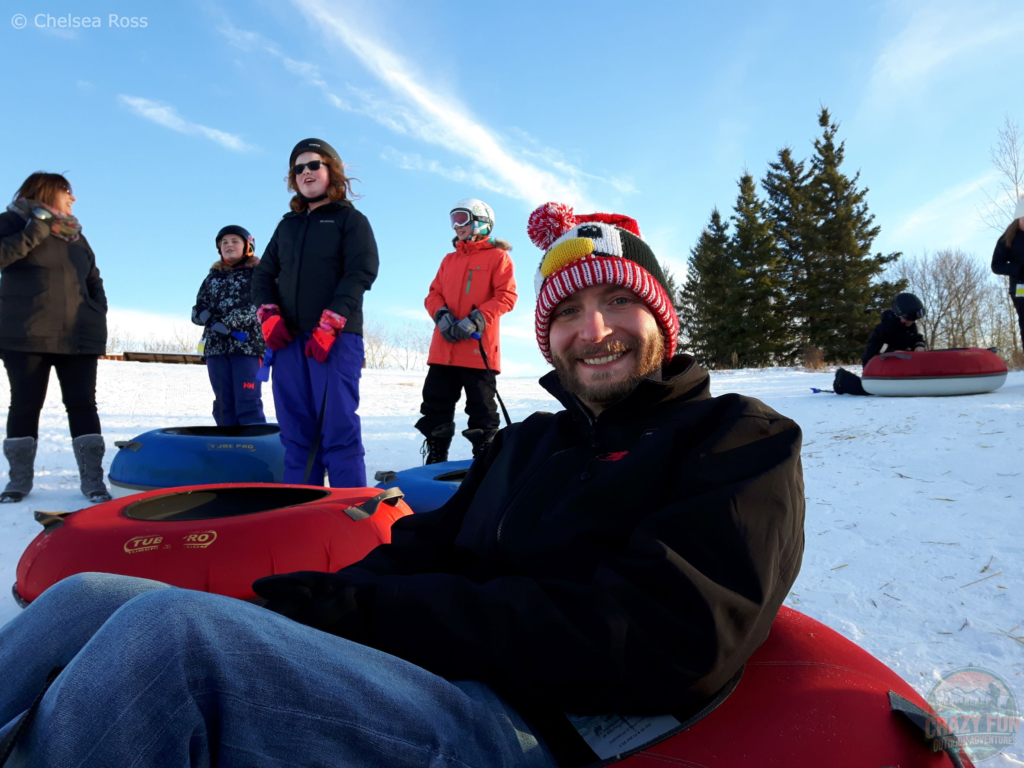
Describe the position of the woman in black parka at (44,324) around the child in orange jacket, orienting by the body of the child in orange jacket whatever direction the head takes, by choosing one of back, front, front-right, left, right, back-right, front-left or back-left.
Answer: front-right

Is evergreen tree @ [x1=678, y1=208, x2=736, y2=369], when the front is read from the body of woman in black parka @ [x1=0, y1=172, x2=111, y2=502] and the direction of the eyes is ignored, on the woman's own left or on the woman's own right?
on the woman's own left

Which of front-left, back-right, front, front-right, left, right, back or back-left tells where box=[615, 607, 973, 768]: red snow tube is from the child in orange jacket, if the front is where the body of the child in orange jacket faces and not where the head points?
front-left

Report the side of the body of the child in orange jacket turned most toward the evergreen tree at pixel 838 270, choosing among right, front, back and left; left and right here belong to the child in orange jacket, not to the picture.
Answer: back

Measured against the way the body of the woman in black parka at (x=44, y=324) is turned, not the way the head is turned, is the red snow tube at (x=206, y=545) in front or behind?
in front

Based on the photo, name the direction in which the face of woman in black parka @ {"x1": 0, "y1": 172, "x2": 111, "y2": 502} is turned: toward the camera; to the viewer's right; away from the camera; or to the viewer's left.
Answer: to the viewer's right

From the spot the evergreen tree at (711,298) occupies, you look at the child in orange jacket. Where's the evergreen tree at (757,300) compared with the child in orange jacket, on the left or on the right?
left

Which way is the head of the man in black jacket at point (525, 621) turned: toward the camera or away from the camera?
toward the camera

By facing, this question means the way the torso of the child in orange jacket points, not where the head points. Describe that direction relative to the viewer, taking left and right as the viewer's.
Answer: facing the viewer and to the left of the viewer

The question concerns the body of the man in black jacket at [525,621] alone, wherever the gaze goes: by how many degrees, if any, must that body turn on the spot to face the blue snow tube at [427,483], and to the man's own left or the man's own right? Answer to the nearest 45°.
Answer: approximately 135° to the man's own right

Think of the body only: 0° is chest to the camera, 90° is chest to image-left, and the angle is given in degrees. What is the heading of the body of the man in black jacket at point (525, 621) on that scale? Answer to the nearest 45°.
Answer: approximately 45°

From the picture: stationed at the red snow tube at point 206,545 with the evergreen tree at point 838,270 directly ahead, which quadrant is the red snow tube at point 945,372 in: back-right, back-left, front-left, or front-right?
front-right

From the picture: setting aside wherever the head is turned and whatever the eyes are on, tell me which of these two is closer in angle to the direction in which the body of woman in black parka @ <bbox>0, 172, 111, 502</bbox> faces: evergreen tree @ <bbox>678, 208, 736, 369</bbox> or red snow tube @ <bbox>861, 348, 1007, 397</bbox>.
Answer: the red snow tube

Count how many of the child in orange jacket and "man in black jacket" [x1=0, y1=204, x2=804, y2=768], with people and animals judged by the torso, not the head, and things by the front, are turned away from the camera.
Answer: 0

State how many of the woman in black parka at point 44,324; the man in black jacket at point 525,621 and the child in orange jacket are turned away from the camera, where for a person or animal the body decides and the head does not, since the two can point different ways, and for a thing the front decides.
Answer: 0

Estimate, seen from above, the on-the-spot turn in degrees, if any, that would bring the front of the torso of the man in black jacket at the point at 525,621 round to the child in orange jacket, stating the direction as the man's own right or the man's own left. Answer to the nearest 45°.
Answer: approximately 135° to the man's own right
